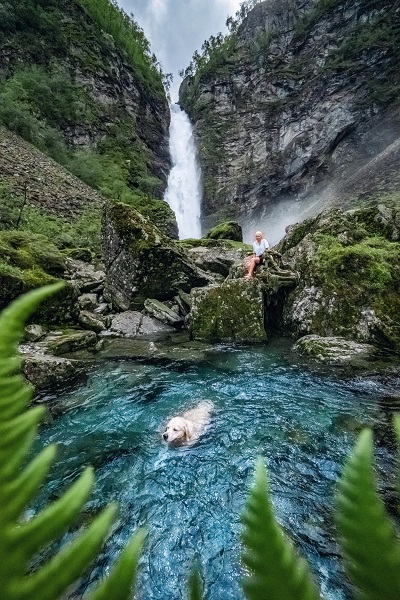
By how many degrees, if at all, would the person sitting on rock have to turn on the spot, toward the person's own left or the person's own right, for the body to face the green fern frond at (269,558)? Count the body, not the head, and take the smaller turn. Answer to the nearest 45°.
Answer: approximately 45° to the person's own left

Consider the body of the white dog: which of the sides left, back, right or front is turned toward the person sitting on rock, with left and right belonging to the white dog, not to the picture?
back

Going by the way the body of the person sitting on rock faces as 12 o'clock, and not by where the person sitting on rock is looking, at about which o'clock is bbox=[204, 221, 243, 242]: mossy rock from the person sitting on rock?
The mossy rock is roughly at 4 o'clock from the person sitting on rock.

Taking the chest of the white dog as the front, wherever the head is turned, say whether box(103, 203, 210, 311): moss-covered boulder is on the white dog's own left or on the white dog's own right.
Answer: on the white dog's own right

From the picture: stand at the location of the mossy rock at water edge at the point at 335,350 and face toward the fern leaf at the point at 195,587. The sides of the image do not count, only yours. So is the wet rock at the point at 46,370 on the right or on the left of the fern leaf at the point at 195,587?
right

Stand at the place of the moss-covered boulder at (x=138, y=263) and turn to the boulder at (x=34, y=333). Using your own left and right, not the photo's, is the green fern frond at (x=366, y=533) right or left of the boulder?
left

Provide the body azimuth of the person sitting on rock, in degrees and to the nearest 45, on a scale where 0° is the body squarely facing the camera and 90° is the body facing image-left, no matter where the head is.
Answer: approximately 45°

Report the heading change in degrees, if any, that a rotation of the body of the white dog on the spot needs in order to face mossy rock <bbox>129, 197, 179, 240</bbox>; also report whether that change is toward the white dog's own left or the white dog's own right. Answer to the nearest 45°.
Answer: approximately 135° to the white dog's own right

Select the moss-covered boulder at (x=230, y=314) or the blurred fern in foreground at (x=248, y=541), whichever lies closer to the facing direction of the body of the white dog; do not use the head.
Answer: the blurred fern in foreground

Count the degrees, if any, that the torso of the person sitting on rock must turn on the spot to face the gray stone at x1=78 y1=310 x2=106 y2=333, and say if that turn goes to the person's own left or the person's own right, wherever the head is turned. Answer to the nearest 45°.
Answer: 0° — they already face it

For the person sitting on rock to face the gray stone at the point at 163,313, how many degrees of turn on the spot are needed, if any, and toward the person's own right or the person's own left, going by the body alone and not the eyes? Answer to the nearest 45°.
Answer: approximately 45° to the person's own right

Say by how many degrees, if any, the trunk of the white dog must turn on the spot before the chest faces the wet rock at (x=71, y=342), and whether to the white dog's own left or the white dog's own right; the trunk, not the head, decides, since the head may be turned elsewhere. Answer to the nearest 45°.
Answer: approximately 90° to the white dog's own right
